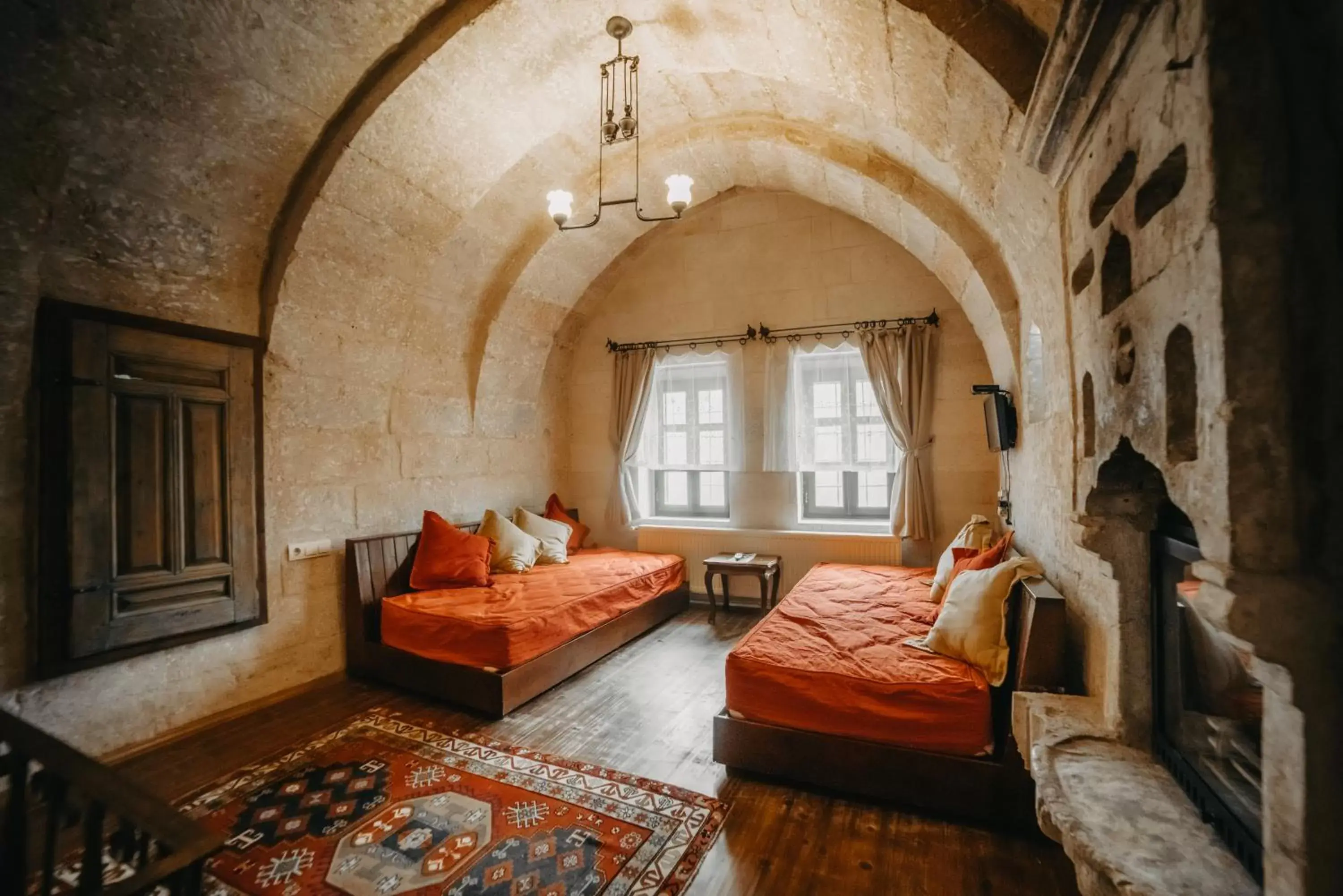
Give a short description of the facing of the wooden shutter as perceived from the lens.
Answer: facing the viewer and to the right of the viewer

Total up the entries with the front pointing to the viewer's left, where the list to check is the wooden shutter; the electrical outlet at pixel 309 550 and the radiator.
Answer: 0

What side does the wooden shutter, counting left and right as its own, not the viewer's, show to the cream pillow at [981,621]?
front

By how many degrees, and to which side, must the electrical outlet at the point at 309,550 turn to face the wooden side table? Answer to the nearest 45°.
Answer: approximately 45° to its left

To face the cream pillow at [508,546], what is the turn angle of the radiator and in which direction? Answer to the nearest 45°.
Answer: approximately 90° to its right

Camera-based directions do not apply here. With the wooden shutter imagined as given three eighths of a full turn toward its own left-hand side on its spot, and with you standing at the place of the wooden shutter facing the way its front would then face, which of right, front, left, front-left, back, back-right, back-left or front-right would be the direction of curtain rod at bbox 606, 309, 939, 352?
right

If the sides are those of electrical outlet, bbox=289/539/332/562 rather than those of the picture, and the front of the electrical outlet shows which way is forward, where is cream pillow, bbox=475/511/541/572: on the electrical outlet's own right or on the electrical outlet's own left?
on the electrical outlet's own left

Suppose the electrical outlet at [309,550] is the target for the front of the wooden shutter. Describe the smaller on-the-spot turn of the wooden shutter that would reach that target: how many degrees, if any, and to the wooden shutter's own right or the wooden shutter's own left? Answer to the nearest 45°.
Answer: approximately 90° to the wooden shutter's own left

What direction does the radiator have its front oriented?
toward the camera

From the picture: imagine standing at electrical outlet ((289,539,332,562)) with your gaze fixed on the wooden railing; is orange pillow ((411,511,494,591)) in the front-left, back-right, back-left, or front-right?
back-left

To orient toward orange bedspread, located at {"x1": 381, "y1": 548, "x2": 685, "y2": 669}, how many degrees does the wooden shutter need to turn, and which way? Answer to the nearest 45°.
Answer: approximately 45° to its left

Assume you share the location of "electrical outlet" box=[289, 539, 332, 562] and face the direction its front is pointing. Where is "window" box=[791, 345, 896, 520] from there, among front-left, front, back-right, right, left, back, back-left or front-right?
front-left

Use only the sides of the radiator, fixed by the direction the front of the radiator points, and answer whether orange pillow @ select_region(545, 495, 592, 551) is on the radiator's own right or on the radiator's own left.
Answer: on the radiator's own right

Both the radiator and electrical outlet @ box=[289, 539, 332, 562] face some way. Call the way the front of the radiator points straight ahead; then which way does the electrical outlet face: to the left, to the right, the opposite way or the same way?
to the left

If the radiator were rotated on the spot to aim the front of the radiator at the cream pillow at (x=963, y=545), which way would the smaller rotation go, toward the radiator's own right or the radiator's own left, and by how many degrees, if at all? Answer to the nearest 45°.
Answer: approximately 45° to the radiator's own left

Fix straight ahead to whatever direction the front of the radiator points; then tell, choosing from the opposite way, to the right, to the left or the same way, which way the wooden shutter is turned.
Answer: to the left
